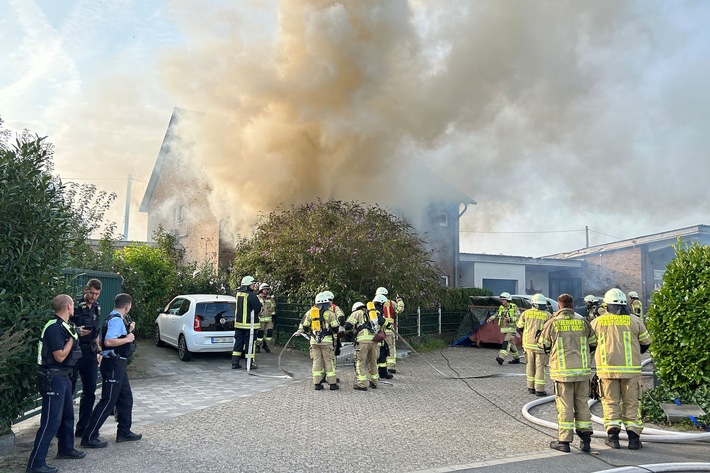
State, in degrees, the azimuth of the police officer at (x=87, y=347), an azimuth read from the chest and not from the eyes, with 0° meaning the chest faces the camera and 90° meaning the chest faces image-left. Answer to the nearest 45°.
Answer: approximately 315°

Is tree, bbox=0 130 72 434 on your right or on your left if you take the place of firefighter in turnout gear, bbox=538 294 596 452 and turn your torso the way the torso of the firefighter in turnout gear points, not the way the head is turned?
on your left

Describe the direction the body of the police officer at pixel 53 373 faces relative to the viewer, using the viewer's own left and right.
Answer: facing to the right of the viewer

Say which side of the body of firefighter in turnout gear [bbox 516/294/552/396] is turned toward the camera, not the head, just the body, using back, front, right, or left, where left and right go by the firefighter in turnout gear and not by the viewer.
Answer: back

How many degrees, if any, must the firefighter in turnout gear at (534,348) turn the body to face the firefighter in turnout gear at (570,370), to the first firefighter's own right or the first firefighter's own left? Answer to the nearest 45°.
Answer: approximately 180°

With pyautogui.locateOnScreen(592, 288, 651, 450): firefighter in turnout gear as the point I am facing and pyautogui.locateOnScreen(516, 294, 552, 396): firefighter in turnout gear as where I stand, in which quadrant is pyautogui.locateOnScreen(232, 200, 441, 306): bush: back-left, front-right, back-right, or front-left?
back-right

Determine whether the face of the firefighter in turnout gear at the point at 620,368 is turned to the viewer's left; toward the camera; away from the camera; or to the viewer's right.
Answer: away from the camera

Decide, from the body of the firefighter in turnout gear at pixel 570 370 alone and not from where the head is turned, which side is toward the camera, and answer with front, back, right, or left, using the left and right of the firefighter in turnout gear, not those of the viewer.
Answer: back

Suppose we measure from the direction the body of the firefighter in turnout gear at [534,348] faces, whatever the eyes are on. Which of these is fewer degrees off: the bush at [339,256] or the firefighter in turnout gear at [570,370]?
the bush

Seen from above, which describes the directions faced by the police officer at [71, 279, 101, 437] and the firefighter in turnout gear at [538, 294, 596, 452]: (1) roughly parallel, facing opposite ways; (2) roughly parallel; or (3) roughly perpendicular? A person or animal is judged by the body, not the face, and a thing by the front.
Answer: roughly parallel, facing opposite ways
